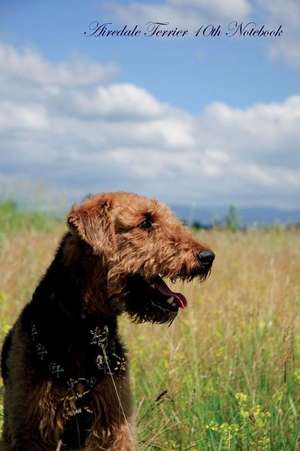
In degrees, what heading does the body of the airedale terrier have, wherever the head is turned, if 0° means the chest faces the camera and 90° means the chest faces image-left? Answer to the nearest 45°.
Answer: approximately 315°
